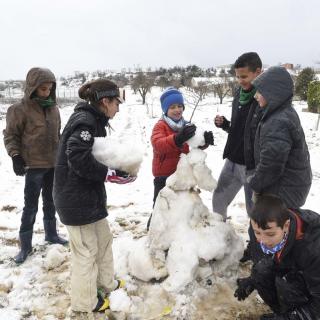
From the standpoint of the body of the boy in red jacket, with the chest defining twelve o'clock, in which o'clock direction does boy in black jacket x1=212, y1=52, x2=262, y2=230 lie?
The boy in black jacket is roughly at 10 o'clock from the boy in red jacket.

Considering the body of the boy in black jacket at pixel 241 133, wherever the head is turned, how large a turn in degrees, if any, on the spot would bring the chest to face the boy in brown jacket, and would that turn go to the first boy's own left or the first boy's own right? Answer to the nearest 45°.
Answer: approximately 45° to the first boy's own right

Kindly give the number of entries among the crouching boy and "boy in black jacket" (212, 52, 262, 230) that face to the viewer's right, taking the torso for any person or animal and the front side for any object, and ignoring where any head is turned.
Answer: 0

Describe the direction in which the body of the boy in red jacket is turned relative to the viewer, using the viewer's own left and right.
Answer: facing the viewer and to the right of the viewer

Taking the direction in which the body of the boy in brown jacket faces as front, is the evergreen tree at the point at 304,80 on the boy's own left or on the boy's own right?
on the boy's own left

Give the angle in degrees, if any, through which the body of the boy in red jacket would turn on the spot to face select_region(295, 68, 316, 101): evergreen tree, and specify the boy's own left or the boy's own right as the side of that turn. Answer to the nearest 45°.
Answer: approximately 135° to the boy's own left

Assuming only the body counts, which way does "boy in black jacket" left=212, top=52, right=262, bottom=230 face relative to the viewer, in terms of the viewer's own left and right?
facing the viewer and to the left of the viewer

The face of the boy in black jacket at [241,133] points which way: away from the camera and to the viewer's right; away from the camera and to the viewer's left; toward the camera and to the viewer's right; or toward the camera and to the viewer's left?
toward the camera and to the viewer's left

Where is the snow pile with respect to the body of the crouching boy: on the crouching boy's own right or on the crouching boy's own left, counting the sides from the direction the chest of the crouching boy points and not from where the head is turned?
on the crouching boy's own right

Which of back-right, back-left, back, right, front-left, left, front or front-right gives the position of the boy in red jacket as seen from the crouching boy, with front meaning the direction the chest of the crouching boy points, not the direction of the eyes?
right
